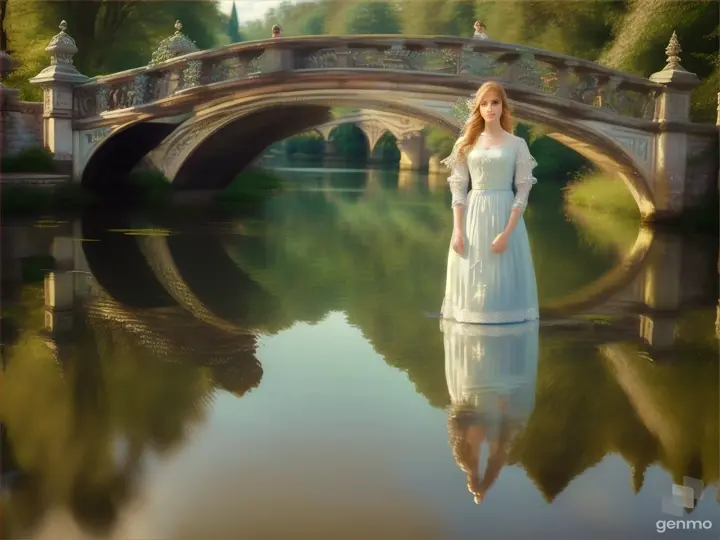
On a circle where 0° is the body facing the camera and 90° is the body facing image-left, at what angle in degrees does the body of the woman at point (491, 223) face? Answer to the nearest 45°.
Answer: approximately 0°

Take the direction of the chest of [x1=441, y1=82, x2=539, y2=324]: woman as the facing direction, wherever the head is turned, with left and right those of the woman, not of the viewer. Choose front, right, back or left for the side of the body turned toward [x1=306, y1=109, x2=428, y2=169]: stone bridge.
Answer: back

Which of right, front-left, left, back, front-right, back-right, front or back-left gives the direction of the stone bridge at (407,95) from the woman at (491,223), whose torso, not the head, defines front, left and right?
back
